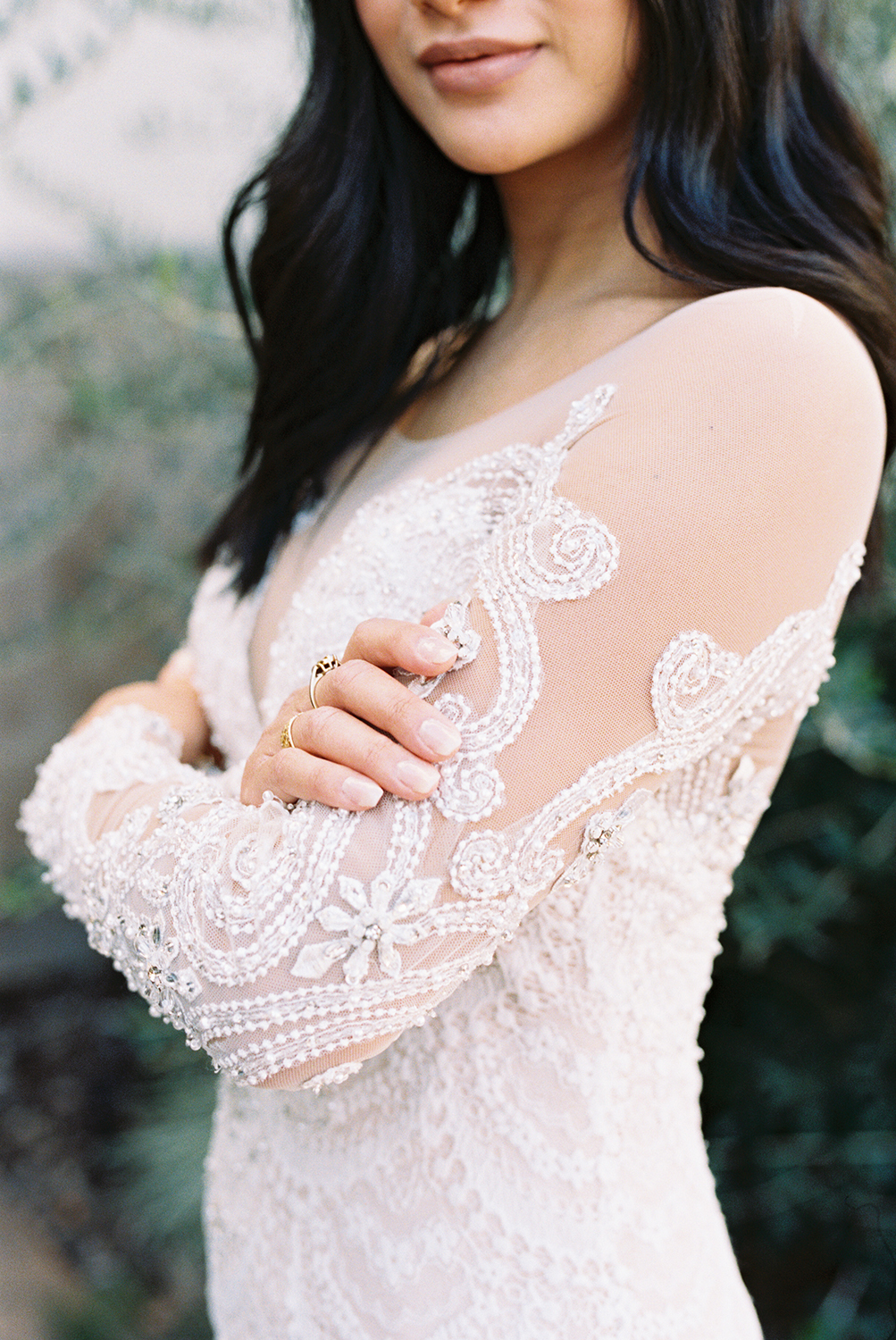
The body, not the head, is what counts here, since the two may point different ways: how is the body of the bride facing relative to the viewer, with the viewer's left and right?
facing the viewer and to the left of the viewer

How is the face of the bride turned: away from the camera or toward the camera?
toward the camera
